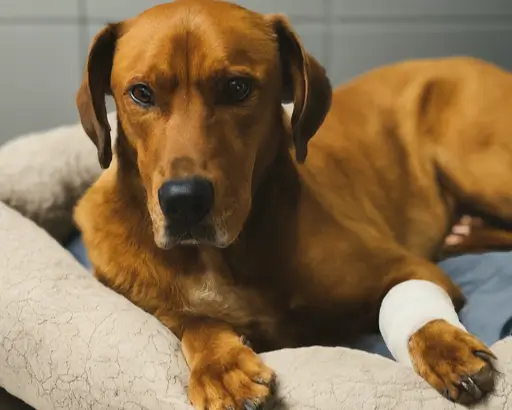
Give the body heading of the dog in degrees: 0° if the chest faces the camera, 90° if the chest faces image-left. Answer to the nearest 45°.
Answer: approximately 45°
